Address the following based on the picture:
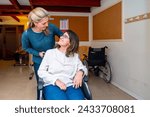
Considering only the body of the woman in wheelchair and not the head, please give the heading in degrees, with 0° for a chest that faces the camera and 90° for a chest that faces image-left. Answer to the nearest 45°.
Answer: approximately 0°

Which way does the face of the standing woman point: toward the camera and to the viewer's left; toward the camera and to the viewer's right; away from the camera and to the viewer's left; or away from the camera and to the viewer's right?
toward the camera and to the viewer's right

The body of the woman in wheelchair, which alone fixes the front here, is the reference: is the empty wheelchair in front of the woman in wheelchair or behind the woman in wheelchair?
behind
